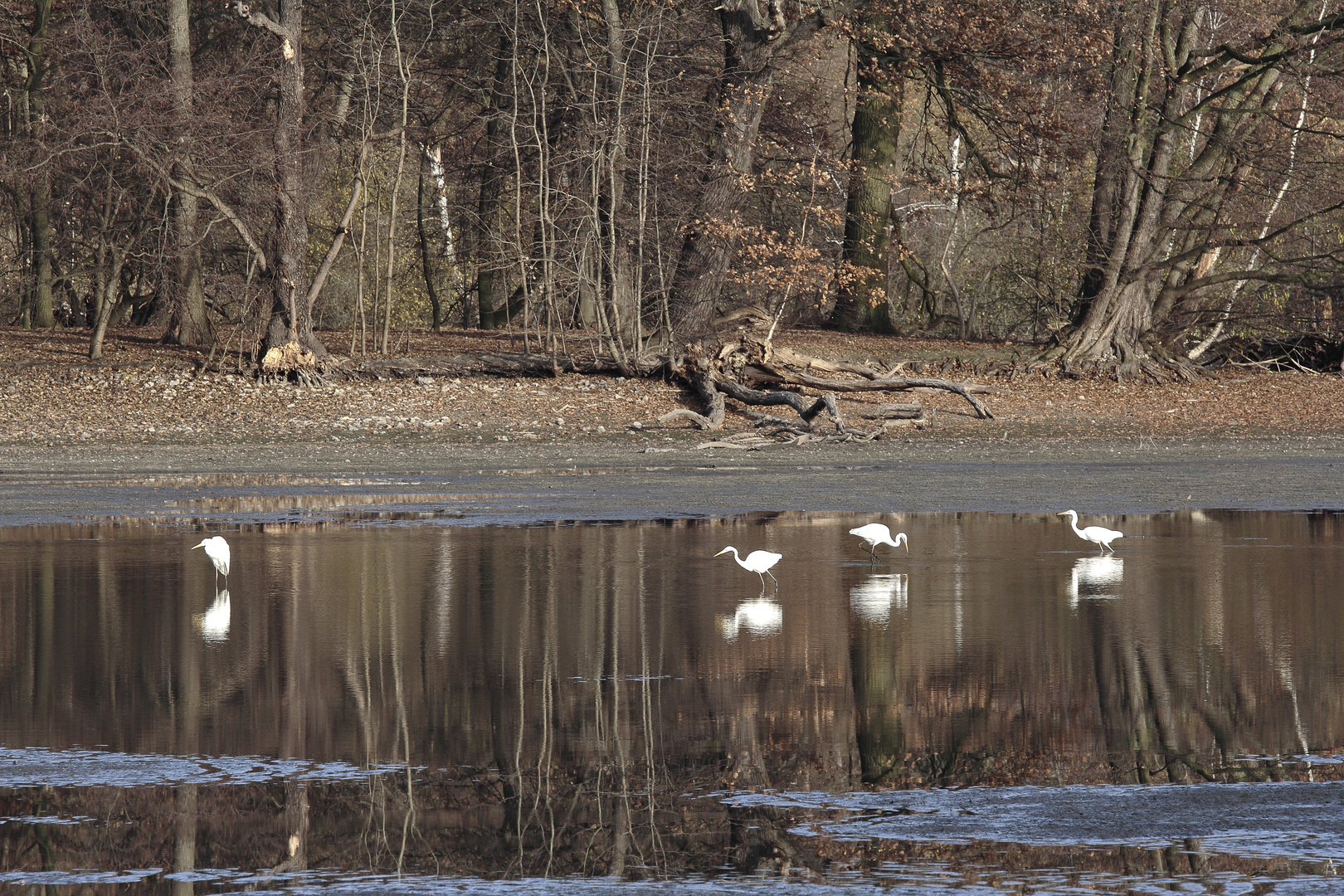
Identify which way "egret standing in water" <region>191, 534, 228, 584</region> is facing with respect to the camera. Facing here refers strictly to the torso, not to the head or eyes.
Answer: to the viewer's left

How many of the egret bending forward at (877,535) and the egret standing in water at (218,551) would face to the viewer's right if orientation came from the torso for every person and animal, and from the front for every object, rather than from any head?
1

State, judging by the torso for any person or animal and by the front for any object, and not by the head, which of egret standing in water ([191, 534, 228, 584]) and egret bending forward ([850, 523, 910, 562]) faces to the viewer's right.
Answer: the egret bending forward

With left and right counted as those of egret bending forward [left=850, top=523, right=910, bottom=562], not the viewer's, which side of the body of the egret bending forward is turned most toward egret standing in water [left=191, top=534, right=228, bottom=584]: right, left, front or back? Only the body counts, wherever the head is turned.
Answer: back

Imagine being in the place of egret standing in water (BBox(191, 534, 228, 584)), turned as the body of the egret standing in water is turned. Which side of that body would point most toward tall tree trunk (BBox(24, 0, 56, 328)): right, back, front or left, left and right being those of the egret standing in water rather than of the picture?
right

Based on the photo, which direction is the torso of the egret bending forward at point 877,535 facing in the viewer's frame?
to the viewer's right

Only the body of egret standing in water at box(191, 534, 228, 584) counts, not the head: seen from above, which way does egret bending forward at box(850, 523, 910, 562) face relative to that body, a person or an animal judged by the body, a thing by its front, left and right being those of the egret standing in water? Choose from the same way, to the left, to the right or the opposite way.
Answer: the opposite way

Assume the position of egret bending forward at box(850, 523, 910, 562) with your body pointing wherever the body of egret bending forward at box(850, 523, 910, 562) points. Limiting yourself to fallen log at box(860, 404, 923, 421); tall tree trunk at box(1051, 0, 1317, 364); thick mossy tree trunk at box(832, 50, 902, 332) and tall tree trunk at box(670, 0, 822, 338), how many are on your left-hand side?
4

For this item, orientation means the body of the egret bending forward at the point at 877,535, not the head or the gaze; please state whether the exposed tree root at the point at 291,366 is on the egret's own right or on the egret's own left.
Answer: on the egret's own left

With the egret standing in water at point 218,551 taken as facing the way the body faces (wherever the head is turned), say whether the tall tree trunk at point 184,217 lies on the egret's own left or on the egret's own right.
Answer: on the egret's own right

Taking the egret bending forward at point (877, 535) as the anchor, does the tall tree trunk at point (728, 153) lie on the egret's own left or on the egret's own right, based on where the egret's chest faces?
on the egret's own left

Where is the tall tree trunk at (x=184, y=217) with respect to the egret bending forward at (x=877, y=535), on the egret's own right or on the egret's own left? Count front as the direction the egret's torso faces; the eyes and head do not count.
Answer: on the egret's own left
